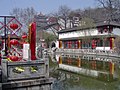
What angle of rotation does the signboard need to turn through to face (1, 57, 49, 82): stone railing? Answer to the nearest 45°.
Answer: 0° — it already faces it

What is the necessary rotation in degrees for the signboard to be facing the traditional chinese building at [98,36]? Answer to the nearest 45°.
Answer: approximately 135° to its left

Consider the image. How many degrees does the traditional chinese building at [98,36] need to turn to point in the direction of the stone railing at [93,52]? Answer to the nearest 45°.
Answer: approximately 45° to its left

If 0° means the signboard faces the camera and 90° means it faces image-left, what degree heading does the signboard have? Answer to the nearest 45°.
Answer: approximately 0°

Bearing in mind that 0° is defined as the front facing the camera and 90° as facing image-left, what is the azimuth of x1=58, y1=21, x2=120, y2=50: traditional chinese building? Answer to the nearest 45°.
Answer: approximately 45°
